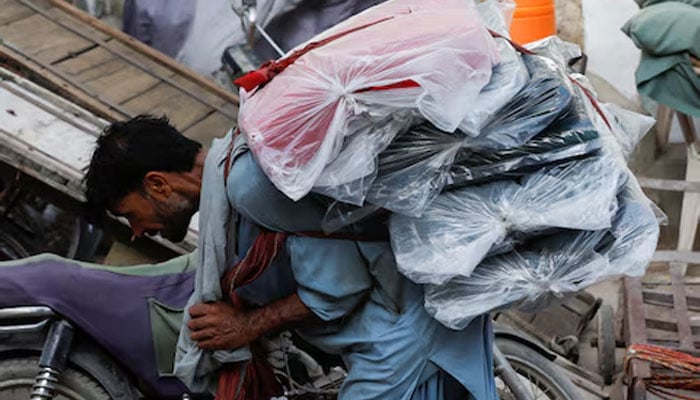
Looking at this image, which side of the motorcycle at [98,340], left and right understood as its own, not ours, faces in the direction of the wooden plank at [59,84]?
left

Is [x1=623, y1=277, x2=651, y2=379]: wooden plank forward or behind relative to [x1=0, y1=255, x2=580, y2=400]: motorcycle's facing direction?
forward

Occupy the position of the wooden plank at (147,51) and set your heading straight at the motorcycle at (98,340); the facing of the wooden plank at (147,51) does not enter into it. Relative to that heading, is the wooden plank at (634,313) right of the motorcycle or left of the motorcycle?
left

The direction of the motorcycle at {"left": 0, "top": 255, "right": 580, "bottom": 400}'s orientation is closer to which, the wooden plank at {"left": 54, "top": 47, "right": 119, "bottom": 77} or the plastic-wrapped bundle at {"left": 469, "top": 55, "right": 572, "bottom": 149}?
the plastic-wrapped bundle

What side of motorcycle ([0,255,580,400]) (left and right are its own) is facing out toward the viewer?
right

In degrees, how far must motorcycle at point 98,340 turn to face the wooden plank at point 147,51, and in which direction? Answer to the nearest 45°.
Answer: approximately 90° to its left

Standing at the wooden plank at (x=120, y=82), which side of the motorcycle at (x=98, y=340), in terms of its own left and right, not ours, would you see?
left
